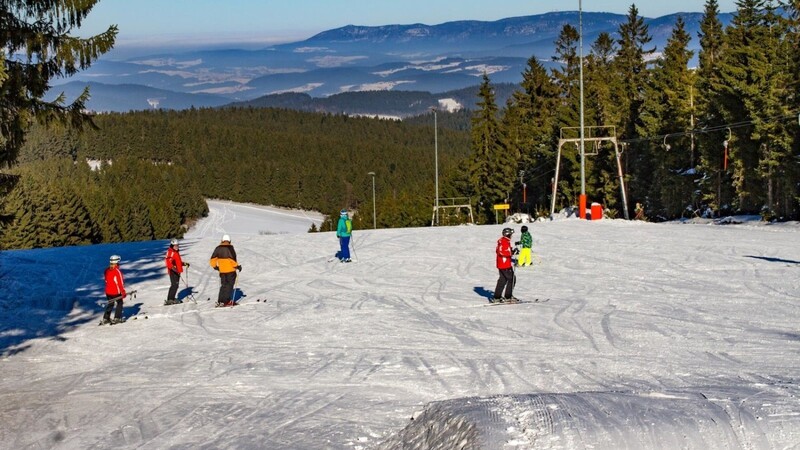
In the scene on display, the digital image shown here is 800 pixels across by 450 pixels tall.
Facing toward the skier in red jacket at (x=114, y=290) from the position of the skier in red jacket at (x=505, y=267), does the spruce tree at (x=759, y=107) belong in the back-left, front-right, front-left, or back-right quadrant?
back-right

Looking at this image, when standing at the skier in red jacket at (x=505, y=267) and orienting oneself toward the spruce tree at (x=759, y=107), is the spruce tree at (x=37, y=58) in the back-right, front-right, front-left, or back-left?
back-left

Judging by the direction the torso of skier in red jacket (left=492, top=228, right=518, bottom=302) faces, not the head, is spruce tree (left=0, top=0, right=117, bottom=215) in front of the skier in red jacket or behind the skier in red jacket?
behind

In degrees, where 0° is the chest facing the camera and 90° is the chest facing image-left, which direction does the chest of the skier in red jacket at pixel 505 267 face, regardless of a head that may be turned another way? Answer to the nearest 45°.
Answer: approximately 270°

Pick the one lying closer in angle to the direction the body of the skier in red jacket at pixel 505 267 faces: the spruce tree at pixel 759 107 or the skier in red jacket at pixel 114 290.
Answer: the spruce tree

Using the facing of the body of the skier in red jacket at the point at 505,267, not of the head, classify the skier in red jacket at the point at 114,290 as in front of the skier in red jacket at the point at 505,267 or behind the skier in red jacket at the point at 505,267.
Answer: behind

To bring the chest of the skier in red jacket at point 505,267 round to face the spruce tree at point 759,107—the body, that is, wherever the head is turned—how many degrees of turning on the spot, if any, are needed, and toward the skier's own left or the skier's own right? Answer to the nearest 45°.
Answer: approximately 45° to the skier's own left
